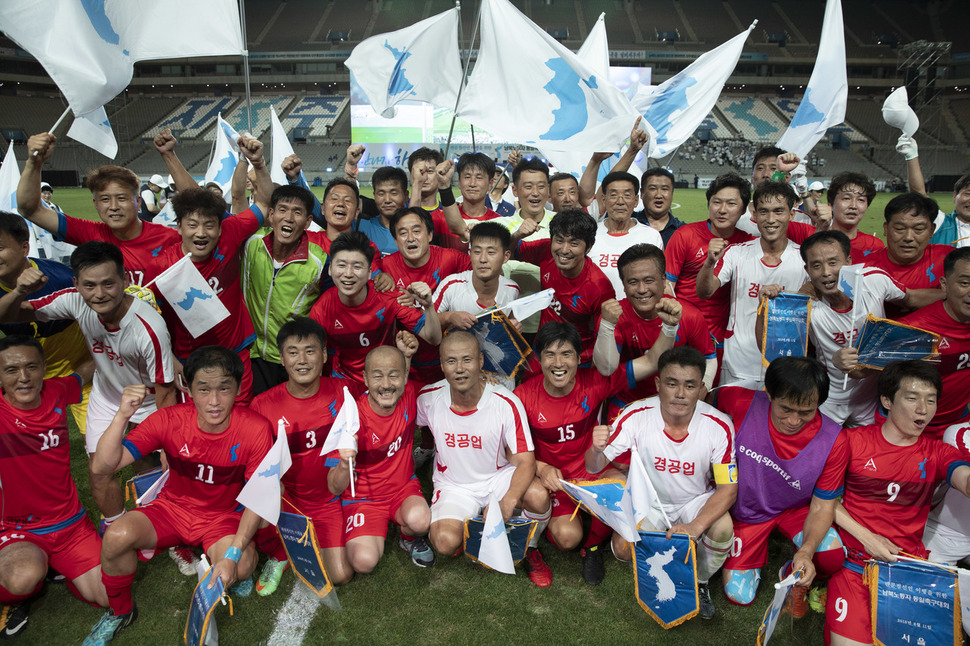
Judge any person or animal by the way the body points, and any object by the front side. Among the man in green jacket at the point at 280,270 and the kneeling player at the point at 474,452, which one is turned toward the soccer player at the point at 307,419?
the man in green jacket at the point at 280,270

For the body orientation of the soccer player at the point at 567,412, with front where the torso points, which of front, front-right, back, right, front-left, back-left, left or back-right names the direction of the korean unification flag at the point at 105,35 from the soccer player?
right

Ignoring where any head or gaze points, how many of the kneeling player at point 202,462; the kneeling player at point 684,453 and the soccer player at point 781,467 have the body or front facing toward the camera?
3

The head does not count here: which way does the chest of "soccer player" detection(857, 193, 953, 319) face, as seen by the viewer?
toward the camera

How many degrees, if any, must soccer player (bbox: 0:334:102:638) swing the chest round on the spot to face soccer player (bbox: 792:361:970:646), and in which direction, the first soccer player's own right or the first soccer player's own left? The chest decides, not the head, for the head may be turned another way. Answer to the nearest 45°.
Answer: approximately 45° to the first soccer player's own left

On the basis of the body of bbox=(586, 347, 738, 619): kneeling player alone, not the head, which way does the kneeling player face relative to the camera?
toward the camera

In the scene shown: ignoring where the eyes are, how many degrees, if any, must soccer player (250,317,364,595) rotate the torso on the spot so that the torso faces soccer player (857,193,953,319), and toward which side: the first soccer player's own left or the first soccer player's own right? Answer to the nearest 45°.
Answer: approximately 90° to the first soccer player's own left

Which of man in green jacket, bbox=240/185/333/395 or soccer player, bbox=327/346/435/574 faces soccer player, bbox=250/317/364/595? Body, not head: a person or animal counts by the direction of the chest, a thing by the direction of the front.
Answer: man in green jacket, bbox=240/185/333/395

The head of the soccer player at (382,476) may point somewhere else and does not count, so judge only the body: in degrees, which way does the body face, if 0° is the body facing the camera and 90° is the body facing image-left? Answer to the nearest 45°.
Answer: approximately 0°
